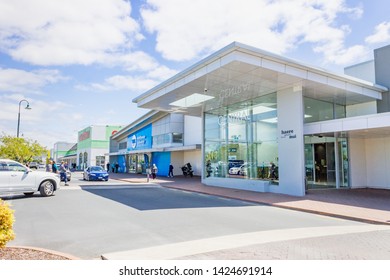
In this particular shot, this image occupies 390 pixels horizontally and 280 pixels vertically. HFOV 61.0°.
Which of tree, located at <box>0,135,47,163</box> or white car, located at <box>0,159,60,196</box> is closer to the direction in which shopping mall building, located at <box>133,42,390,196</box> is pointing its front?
the white car

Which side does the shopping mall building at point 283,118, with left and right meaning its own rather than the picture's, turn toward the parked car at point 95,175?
right

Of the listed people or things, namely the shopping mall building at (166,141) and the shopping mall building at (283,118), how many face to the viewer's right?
0

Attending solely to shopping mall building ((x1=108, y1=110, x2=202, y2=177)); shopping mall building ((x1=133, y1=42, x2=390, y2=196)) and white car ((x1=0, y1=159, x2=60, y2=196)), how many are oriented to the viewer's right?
1

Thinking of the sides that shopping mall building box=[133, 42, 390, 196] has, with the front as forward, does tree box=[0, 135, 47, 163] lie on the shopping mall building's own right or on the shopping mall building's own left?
on the shopping mall building's own right

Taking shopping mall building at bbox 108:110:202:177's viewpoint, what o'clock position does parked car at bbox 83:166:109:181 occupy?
The parked car is roughly at 12 o'clock from the shopping mall building.

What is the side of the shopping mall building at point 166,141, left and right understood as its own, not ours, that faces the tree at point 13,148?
front

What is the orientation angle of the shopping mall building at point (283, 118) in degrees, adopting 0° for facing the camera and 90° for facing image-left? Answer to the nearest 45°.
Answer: approximately 45°

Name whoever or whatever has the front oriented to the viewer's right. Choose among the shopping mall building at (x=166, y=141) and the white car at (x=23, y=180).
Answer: the white car

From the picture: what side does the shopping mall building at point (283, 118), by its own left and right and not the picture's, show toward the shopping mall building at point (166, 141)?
right

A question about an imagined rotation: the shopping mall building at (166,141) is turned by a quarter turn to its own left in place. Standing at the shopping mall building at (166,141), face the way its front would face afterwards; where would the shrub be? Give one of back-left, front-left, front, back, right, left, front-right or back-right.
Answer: front-right

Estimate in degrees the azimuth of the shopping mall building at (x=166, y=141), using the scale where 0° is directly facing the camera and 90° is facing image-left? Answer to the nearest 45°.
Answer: approximately 45°

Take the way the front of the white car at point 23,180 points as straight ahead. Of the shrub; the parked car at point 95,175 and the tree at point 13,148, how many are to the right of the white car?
1
